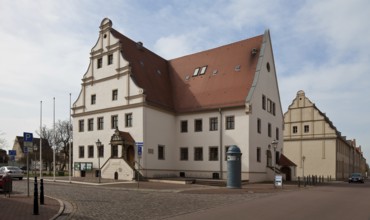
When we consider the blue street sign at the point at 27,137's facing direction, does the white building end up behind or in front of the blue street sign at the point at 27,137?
behind
